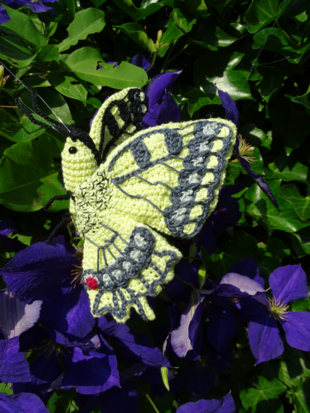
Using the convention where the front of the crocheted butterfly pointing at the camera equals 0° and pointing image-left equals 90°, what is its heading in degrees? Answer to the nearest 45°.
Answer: approximately 90°
